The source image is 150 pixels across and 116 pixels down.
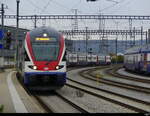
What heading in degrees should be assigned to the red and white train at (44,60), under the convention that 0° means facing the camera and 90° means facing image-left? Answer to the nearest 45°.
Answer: approximately 0°

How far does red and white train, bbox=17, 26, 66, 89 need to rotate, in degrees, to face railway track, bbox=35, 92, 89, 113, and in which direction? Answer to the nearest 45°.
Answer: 0° — it already faces it
